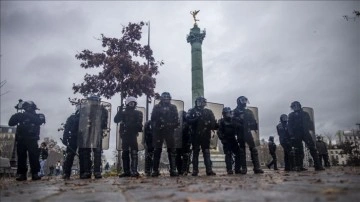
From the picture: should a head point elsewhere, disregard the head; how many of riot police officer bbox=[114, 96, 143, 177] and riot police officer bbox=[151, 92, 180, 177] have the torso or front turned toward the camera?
2

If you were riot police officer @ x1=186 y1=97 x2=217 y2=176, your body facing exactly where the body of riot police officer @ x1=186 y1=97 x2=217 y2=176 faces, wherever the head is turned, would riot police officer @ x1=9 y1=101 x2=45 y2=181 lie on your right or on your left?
on your right

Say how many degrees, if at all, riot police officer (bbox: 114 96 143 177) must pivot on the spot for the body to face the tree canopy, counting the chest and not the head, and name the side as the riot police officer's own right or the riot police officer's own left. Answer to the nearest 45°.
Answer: approximately 180°

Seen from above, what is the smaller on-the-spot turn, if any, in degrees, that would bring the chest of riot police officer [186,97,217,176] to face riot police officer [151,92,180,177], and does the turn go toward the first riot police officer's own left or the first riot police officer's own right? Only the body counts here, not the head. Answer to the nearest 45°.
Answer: approximately 90° to the first riot police officer's own right

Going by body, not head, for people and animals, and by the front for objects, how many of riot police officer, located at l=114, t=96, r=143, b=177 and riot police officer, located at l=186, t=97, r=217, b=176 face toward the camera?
2

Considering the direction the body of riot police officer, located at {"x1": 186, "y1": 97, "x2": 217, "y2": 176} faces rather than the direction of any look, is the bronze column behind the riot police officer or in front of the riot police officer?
behind

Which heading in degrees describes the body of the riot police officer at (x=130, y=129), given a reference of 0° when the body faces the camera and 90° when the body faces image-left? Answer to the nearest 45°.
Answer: approximately 0°

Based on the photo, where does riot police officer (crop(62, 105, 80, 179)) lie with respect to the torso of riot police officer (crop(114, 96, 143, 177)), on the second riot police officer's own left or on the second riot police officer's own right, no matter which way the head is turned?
on the second riot police officer's own right

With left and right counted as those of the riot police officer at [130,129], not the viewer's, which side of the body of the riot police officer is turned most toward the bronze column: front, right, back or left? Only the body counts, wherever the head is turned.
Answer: back

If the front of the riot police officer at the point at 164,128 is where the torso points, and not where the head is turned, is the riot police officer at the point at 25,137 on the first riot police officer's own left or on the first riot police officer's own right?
on the first riot police officer's own right

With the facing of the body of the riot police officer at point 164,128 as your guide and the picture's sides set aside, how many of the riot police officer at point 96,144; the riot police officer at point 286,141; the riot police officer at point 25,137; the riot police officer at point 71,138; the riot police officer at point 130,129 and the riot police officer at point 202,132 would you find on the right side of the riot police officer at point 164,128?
4
